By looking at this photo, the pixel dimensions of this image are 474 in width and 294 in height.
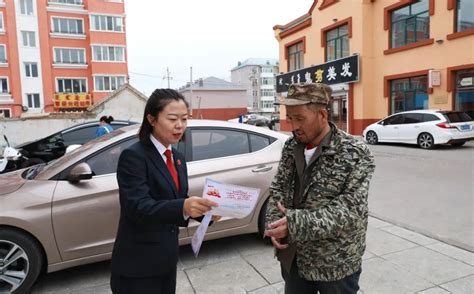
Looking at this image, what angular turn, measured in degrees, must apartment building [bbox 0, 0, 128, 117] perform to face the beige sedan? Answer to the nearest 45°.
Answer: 0° — it already faces it

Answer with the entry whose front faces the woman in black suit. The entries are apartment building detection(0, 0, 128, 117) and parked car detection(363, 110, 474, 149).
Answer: the apartment building

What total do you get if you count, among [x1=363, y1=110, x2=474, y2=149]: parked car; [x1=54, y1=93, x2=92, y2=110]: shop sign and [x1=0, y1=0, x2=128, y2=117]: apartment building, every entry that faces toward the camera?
2

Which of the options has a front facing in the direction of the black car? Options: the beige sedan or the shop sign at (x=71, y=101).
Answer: the shop sign

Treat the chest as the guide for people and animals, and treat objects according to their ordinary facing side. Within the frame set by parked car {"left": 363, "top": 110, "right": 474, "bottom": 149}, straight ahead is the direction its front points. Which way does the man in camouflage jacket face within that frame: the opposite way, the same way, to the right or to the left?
to the left

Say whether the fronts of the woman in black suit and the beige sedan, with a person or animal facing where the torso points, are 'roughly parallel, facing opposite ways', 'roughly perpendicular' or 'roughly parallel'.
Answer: roughly perpendicular

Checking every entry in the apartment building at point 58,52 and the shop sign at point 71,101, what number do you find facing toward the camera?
2

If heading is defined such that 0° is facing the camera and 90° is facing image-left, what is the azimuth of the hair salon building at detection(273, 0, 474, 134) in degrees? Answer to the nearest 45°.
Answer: approximately 45°

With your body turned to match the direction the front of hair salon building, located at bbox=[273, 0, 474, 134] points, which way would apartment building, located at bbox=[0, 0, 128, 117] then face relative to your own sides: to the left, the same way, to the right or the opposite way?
to the left
